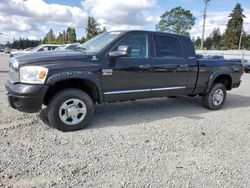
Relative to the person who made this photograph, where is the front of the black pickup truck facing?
facing the viewer and to the left of the viewer
